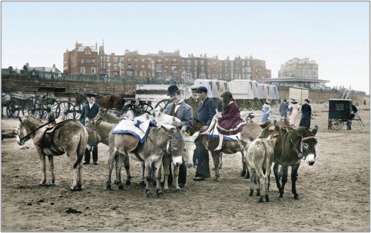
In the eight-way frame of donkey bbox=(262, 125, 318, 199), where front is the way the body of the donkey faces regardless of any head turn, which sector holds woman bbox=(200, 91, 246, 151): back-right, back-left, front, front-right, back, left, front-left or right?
back

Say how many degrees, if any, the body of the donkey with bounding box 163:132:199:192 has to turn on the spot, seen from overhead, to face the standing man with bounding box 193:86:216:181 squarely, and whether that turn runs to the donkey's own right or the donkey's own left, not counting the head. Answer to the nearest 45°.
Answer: approximately 135° to the donkey's own left

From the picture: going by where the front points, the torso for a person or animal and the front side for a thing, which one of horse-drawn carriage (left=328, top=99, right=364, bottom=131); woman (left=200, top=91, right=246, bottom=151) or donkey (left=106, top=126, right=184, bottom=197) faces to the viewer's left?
the woman

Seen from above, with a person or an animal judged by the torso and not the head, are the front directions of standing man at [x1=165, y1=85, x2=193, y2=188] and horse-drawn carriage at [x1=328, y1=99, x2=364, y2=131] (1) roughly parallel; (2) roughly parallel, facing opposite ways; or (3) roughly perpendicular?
roughly perpendicular

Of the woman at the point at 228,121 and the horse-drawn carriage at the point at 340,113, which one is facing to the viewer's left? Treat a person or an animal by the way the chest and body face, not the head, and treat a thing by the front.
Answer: the woman

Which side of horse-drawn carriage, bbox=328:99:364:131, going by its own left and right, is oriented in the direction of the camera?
right

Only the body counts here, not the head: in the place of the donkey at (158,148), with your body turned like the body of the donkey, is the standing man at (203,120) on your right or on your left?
on your left

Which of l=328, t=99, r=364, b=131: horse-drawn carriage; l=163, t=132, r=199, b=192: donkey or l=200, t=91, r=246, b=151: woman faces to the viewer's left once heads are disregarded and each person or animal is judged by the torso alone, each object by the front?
the woman

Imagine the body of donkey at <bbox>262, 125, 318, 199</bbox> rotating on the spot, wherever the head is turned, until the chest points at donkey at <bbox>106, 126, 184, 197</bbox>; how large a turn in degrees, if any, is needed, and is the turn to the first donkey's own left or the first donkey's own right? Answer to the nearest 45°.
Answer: approximately 135° to the first donkey's own right

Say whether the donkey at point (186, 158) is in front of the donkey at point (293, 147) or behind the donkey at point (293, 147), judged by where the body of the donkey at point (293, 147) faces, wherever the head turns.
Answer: behind

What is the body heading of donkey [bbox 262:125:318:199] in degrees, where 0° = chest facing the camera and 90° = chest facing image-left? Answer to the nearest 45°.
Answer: approximately 315°

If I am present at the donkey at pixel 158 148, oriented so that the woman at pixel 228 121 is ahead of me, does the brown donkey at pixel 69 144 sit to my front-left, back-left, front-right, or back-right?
back-left
